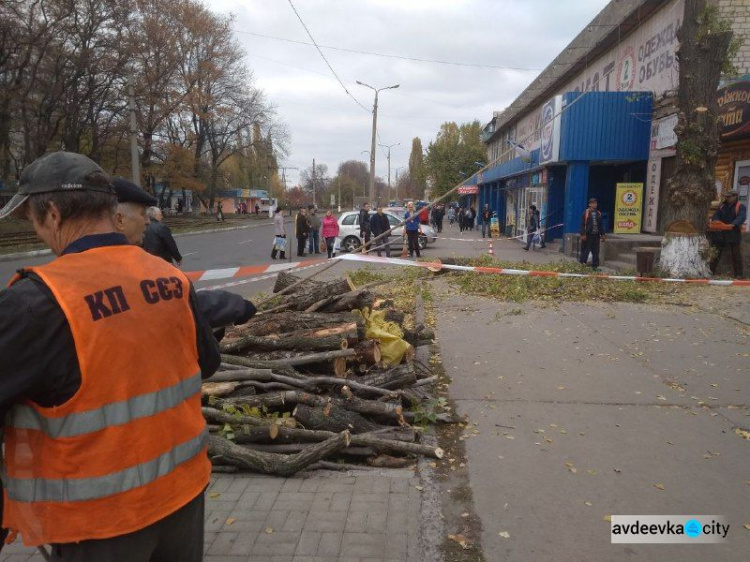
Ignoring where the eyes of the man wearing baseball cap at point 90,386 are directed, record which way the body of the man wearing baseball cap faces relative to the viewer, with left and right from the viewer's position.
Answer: facing away from the viewer and to the left of the viewer

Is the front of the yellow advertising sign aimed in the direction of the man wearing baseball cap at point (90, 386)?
yes

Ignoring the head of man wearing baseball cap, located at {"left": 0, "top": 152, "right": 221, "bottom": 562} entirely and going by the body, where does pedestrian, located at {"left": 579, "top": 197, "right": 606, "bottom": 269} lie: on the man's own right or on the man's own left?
on the man's own right

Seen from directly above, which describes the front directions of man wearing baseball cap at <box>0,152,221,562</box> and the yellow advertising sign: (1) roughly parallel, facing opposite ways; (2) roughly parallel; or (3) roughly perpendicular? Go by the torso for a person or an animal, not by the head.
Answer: roughly perpendicular

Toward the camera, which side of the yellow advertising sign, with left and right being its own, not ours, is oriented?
front
